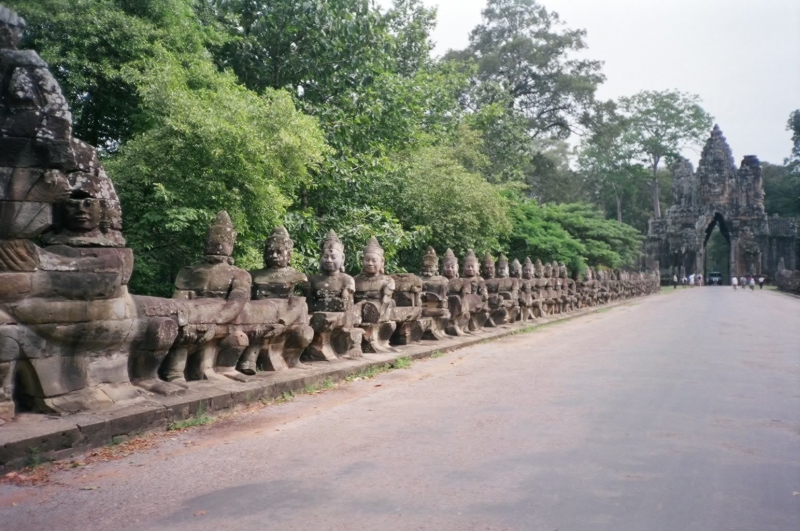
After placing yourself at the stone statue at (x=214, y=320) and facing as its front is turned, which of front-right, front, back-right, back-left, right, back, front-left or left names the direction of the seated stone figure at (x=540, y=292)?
back-left

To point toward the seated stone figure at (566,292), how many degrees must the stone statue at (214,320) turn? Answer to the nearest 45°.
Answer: approximately 135° to its left

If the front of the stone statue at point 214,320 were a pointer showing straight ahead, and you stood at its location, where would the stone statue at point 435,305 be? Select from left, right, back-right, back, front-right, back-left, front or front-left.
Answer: back-left

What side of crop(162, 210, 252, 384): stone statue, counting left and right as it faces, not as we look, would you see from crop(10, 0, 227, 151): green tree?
back

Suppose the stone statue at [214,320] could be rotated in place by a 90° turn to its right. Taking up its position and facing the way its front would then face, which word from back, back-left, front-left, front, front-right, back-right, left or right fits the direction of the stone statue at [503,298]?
back-right

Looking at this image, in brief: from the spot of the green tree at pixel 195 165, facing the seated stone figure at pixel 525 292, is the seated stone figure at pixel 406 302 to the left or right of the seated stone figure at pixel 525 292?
right

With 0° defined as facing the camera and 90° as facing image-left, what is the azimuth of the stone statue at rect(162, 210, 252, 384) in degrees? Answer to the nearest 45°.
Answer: approximately 0°

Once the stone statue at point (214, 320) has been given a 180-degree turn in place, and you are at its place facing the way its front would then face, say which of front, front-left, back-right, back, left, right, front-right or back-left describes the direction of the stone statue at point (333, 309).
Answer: front-right

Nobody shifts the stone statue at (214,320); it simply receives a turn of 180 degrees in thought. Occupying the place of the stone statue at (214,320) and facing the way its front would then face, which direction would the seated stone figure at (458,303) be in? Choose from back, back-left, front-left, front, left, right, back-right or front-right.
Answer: front-right

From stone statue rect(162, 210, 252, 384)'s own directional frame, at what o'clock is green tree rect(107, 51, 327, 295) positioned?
The green tree is roughly at 6 o'clock from the stone statue.

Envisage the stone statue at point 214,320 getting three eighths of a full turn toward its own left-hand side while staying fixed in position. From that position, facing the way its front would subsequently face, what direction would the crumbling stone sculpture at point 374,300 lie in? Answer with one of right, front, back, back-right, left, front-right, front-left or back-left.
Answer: front
